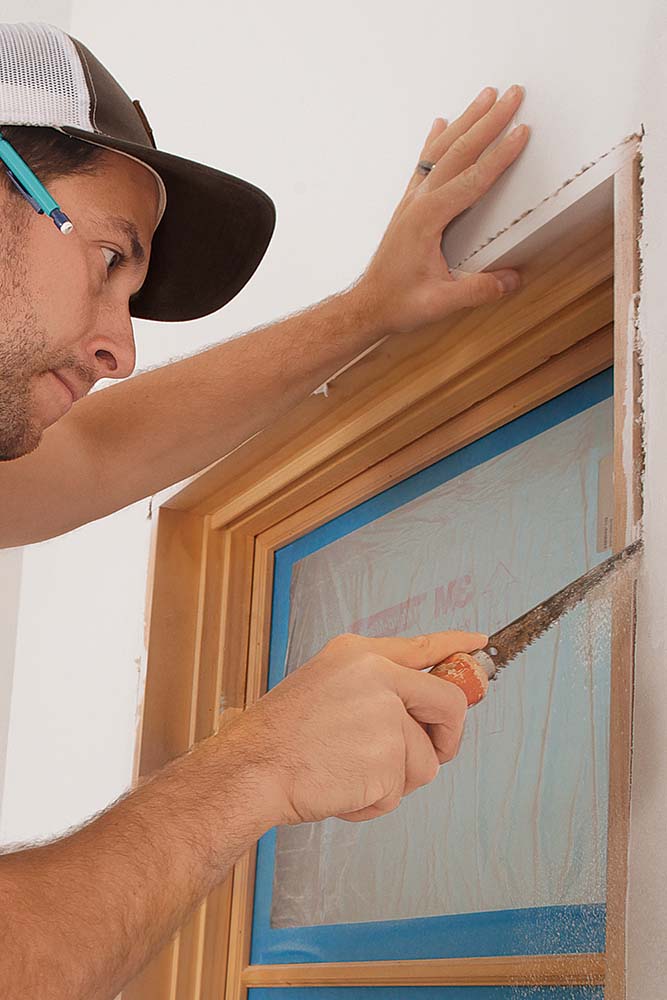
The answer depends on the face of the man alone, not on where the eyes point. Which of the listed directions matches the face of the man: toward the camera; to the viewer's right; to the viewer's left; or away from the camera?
to the viewer's right

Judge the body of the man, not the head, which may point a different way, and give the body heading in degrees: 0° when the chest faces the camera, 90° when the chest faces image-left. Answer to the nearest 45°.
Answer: approximately 270°
